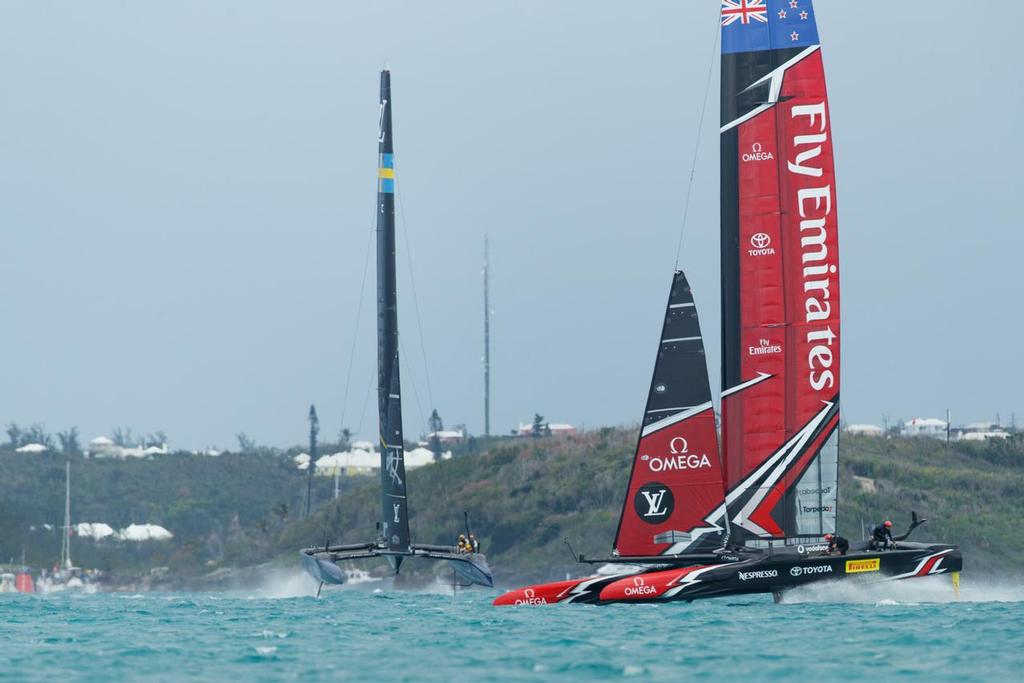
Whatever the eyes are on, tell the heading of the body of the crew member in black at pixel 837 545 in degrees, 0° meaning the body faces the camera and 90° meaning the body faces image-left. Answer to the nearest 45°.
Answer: approximately 90°

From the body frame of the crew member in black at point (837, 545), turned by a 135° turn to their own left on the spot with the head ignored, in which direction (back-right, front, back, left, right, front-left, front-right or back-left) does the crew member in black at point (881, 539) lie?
front-left
